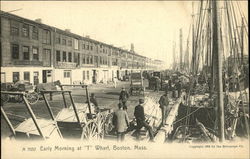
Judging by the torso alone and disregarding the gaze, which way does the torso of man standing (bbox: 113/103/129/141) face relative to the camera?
away from the camera

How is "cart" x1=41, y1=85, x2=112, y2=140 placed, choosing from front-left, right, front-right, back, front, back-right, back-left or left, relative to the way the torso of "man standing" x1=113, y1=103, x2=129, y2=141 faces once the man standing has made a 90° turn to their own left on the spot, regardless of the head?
front
